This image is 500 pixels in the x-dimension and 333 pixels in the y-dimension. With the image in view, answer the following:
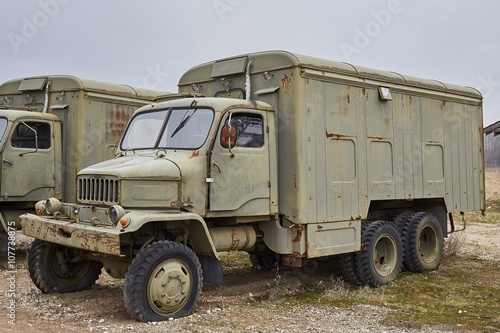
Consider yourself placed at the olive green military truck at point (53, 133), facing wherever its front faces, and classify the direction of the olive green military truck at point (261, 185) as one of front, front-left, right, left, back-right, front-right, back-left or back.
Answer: left

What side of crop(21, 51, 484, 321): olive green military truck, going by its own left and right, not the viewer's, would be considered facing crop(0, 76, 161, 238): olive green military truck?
right

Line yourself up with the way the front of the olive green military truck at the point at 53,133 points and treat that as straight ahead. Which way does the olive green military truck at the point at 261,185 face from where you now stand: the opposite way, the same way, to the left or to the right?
the same way

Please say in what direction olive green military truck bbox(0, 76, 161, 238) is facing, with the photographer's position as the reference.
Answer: facing the viewer and to the left of the viewer

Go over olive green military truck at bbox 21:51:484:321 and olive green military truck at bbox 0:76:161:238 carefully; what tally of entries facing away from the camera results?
0
